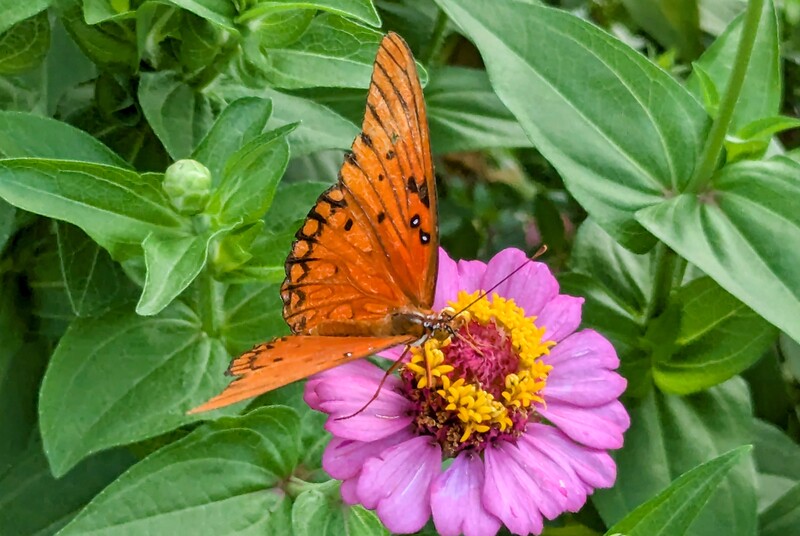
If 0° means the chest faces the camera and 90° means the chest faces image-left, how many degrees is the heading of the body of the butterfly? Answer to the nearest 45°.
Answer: approximately 270°

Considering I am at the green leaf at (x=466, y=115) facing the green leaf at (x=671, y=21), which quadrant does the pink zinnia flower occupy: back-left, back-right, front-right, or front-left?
back-right
